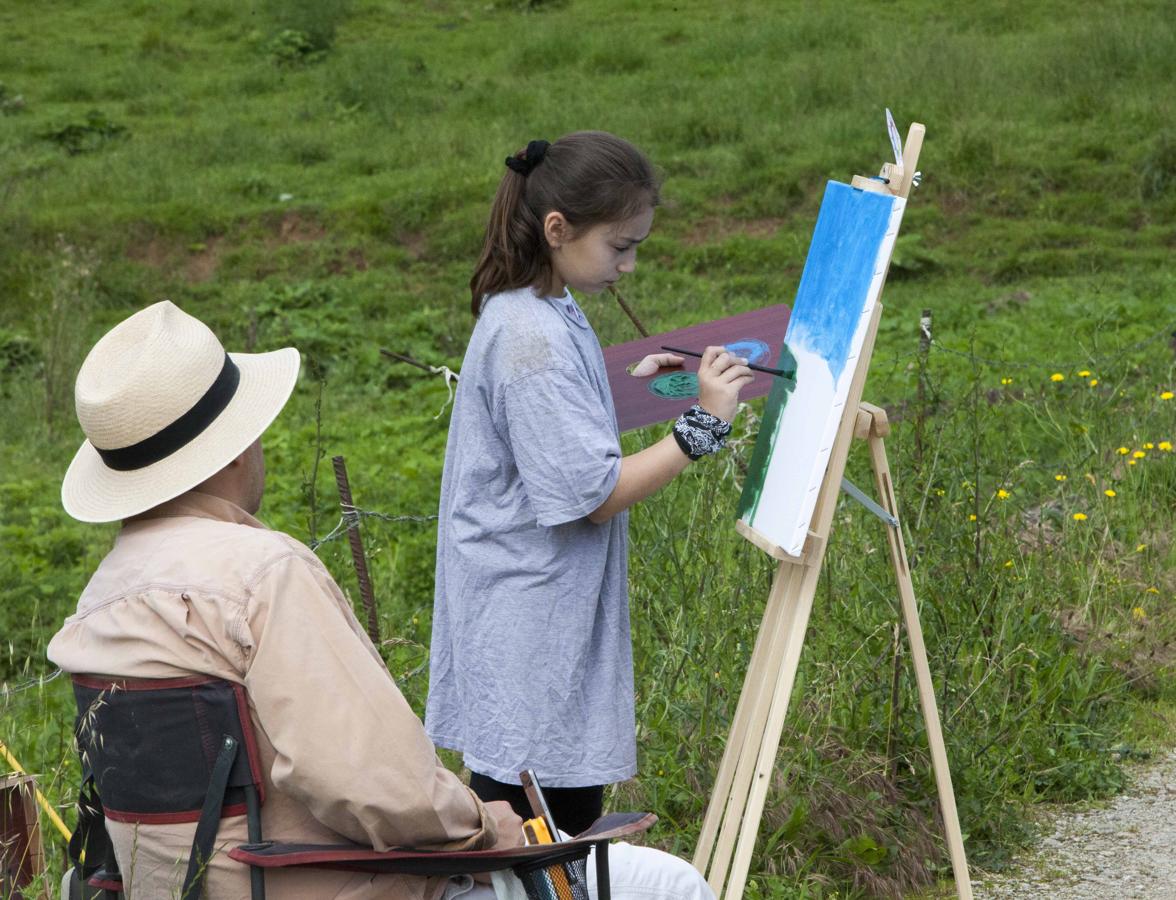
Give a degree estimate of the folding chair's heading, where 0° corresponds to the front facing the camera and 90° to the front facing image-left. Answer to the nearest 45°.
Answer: approximately 225°

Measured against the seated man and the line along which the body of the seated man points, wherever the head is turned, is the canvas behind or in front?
in front

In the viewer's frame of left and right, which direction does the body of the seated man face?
facing away from the viewer and to the right of the viewer

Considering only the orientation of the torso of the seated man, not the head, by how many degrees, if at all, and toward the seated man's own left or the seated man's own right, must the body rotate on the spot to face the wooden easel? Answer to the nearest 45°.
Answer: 0° — they already face it

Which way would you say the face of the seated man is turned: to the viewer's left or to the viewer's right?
to the viewer's right

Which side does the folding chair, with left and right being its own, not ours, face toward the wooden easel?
front

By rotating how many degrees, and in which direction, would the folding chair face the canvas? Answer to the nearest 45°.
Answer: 0° — it already faces it
